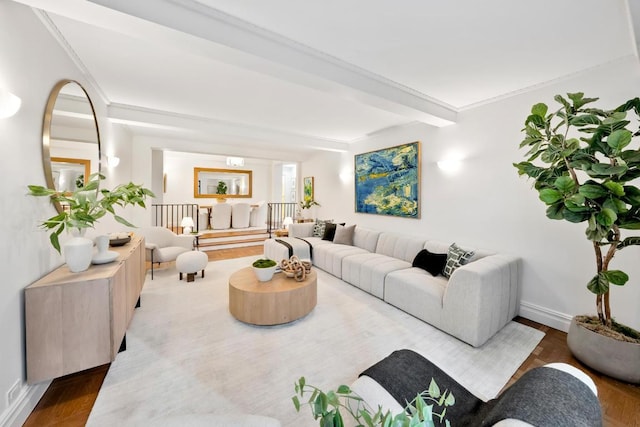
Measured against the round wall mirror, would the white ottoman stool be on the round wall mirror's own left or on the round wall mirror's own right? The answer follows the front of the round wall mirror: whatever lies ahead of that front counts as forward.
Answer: on the round wall mirror's own left

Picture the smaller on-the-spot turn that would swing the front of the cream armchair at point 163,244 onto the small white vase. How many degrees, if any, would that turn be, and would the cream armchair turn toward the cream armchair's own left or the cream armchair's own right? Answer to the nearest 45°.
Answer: approximately 45° to the cream armchair's own right

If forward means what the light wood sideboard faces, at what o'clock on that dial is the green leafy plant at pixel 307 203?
The green leafy plant is roughly at 11 o'clock from the light wood sideboard.

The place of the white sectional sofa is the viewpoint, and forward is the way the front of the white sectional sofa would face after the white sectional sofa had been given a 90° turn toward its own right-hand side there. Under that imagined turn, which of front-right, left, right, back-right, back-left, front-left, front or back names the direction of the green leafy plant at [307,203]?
front

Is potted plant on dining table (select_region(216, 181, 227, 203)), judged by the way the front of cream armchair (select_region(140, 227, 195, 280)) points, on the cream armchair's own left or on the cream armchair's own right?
on the cream armchair's own left

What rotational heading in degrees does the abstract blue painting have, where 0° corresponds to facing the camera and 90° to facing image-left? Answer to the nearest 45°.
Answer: approximately 45°

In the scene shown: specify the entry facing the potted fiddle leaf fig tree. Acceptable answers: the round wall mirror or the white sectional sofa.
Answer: the round wall mirror

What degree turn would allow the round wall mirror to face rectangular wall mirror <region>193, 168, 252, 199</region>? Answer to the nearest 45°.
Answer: approximately 90° to its left

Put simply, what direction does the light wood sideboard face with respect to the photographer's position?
facing to the right of the viewer

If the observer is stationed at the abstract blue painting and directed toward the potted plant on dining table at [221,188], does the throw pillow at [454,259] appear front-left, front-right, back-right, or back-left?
back-left
